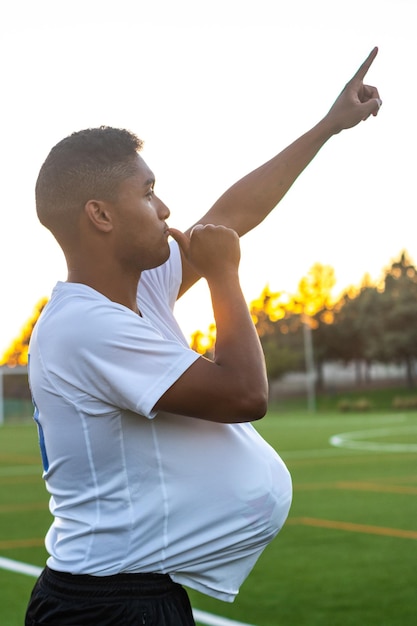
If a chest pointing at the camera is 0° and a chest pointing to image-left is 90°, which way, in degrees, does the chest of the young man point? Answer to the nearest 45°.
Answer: approximately 270°

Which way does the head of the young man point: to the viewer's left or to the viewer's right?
to the viewer's right
